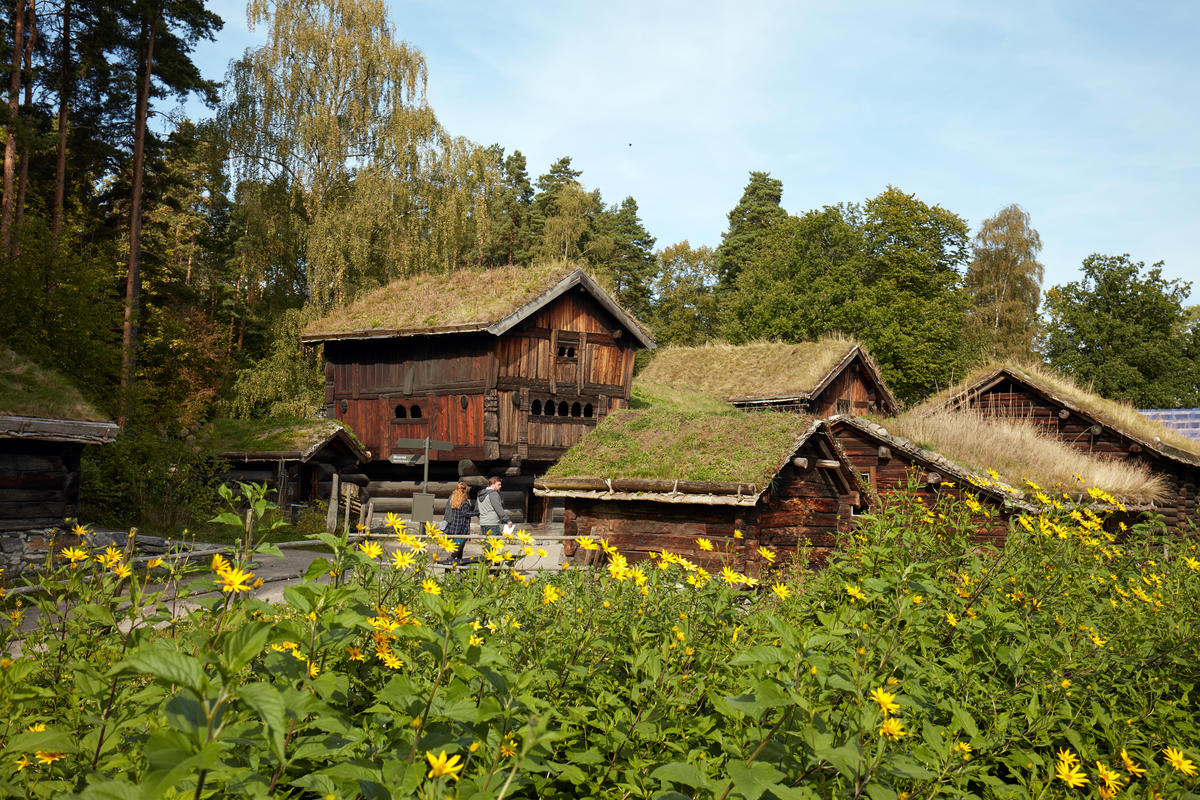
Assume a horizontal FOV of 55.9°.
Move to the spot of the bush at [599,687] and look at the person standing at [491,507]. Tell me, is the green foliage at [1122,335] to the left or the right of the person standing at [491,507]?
right

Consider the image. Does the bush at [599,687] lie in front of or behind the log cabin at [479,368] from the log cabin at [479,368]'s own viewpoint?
in front

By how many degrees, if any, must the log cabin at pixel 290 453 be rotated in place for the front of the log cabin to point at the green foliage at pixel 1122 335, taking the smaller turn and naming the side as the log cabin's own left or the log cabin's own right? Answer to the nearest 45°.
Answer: approximately 45° to the log cabin's own left

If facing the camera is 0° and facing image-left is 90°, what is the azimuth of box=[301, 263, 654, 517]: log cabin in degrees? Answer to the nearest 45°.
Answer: approximately 315°

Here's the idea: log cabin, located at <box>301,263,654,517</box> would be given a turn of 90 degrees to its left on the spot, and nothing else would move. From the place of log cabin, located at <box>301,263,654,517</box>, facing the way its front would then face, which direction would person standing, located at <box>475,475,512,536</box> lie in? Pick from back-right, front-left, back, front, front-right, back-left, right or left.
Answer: back-right

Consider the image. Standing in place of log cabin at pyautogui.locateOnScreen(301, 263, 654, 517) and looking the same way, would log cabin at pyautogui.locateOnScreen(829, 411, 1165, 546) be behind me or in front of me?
in front

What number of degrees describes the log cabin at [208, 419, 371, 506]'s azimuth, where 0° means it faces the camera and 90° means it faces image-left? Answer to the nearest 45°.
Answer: approximately 315°

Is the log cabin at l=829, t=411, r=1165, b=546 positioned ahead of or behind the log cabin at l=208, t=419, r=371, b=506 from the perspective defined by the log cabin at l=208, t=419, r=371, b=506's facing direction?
ahead

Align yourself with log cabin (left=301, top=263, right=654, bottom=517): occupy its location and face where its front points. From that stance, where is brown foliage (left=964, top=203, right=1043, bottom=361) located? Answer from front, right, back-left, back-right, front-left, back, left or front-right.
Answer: left

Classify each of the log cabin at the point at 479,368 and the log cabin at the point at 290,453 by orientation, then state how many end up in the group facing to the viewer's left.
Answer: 0
